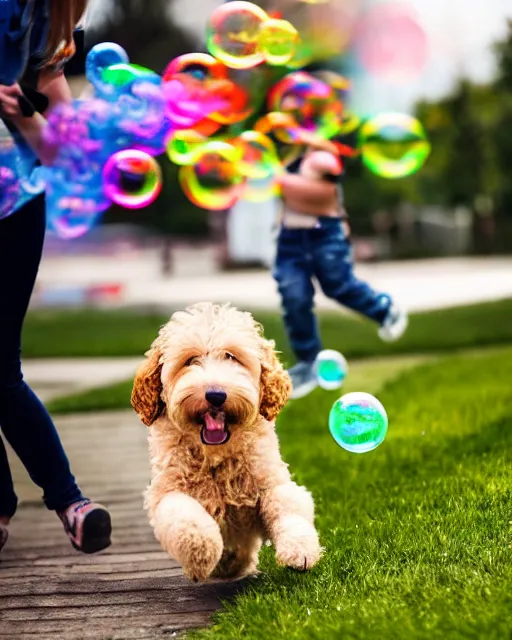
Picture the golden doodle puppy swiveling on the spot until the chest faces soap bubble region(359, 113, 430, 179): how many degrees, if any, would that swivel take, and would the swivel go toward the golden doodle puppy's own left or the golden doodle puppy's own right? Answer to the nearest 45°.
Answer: approximately 180°

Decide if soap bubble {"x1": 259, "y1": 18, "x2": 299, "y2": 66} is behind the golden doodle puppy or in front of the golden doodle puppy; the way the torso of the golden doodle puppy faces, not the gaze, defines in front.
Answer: behind

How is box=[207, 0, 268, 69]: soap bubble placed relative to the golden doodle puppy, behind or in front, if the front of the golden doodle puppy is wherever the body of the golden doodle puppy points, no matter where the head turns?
behind

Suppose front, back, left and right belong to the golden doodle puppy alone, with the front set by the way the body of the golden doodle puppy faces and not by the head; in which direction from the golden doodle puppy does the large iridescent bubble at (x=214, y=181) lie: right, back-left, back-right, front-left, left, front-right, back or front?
back

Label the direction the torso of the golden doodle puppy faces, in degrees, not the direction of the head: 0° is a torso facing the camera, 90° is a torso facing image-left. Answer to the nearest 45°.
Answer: approximately 0°

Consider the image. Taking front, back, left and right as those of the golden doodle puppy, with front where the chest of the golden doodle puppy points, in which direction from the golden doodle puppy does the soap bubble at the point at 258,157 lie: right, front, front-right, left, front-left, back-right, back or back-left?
back

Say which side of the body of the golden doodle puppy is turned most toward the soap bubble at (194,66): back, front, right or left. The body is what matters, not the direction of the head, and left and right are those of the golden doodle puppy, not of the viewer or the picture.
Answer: back

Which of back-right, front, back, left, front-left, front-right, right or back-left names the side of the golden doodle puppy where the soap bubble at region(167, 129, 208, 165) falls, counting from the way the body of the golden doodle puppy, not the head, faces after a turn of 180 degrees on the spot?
front
